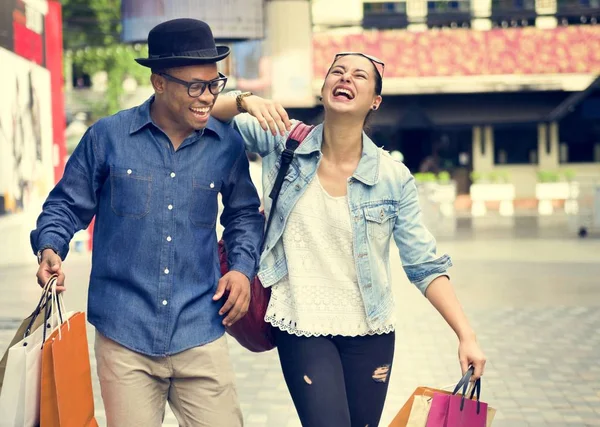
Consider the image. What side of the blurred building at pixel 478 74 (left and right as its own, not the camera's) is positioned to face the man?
front

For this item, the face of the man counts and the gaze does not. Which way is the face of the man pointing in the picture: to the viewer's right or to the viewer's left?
to the viewer's right

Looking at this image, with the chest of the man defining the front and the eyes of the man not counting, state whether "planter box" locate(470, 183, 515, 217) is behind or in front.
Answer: behind

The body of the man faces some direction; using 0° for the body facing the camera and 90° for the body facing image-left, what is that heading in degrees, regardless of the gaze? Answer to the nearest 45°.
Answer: approximately 0°

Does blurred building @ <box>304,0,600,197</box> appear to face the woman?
yes

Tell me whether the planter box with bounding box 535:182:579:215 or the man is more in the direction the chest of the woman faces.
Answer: the man

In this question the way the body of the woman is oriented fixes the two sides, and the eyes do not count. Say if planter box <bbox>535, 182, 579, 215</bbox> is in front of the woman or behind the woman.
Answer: behind

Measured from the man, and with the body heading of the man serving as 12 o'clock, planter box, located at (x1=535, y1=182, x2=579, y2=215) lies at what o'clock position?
The planter box is roughly at 7 o'clock from the man.

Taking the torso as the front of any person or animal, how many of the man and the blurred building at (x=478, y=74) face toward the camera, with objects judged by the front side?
2

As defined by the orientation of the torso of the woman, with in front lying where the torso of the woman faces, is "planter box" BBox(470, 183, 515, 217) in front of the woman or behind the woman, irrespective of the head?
behind

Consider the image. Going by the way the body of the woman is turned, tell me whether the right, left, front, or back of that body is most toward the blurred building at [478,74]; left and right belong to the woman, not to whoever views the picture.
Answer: back

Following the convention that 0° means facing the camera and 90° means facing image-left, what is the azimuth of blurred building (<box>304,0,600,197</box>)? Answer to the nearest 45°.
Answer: approximately 0°

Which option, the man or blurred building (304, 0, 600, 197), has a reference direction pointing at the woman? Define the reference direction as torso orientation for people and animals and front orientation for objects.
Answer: the blurred building

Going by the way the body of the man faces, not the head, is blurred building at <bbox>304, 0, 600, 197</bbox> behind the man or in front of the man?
behind
